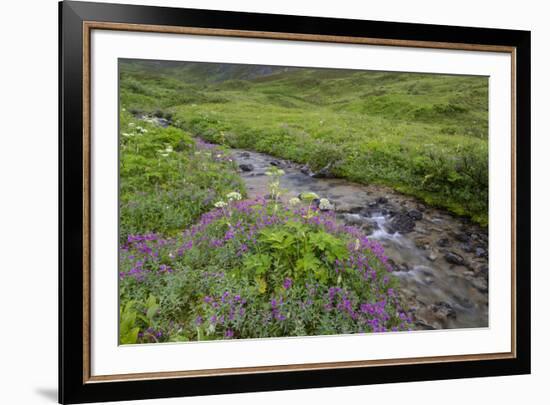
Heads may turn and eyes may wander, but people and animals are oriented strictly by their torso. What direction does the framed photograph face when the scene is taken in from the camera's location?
facing the viewer and to the right of the viewer
